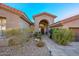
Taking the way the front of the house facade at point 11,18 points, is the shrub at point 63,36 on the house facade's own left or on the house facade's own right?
on the house facade's own left

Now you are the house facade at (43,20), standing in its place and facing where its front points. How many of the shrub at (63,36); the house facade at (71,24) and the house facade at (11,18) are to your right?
1

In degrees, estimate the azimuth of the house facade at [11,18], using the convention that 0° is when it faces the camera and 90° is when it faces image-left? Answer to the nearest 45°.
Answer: approximately 0°

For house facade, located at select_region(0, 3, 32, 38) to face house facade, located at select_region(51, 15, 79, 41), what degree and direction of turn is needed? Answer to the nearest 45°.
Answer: approximately 90° to its left
